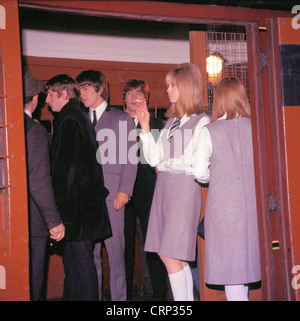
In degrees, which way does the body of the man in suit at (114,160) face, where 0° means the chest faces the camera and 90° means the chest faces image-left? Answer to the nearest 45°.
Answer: approximately 45°

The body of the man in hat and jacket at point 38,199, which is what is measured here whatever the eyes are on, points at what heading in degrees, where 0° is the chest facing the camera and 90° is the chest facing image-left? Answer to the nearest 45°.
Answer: approximately 225°
